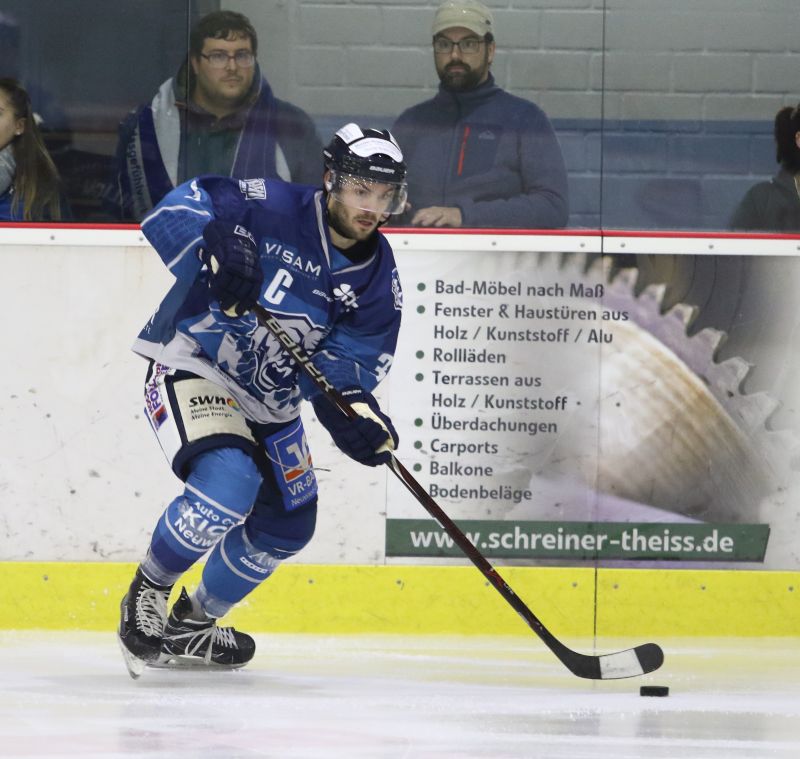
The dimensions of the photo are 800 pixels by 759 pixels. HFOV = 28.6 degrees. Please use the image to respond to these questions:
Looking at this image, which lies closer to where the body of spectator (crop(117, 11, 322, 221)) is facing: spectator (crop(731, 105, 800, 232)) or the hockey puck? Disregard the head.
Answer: the hockey puck

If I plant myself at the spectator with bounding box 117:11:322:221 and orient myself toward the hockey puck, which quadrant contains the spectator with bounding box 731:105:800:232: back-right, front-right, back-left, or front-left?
front-left

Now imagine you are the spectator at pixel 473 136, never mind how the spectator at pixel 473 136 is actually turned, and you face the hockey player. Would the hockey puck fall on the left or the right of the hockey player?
left

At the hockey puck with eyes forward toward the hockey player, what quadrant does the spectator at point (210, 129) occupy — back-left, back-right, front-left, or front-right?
front-right

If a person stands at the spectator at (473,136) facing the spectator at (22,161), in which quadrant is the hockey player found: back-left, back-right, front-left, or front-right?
front-left

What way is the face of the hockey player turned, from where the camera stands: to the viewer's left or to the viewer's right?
to the viewer's right

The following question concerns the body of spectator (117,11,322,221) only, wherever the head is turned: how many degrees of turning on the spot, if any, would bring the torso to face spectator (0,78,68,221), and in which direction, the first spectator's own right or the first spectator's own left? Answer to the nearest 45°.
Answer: approximately 90° to the first spectator's own right

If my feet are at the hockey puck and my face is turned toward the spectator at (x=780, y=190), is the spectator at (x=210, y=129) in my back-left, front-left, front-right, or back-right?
front-left

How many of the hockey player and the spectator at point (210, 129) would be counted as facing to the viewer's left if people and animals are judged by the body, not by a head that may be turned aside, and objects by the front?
0

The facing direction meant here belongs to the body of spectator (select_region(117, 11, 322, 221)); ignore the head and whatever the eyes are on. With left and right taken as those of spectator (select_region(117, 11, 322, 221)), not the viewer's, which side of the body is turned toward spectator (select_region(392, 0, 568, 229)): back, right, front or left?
left

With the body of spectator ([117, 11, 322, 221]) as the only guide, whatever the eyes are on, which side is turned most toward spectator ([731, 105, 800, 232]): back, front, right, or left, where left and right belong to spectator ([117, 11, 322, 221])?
left

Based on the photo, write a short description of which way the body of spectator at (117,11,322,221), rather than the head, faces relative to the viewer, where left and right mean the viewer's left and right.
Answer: facing the viewer

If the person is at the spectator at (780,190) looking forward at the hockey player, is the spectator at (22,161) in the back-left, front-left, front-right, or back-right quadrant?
front-right

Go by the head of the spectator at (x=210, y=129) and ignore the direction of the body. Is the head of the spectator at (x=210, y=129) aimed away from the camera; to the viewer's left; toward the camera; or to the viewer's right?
toward the camera

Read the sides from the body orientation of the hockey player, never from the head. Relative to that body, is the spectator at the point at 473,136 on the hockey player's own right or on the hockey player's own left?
on the hockey player's own left

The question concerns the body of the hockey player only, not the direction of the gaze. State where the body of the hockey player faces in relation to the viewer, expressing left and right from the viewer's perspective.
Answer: facing the viewer and to the right of the viewer
